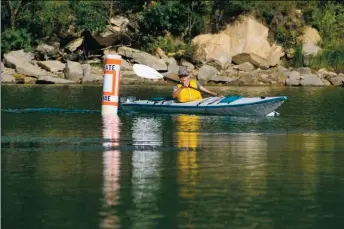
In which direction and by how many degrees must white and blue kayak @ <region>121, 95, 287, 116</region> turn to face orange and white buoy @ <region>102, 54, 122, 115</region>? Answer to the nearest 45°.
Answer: approximately 180°

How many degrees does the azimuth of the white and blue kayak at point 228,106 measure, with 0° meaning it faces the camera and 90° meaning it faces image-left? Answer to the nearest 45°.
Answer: approximately 270°
